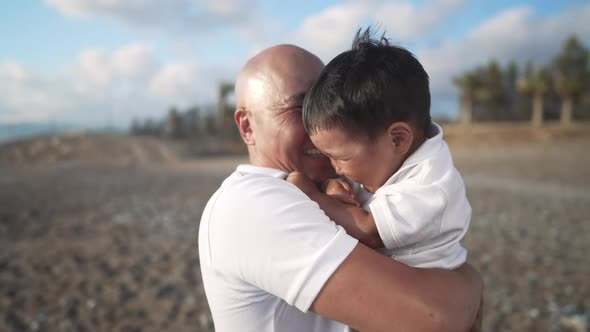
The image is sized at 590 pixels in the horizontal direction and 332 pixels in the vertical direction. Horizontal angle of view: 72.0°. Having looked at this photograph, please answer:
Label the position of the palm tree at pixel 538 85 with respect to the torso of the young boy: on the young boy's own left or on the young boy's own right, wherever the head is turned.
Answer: on the young boy's own right

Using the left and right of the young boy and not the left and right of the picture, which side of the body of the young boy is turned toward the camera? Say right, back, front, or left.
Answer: left

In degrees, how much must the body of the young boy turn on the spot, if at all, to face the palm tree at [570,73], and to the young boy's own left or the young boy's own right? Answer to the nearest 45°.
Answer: approximately 135° to the young boy's own right

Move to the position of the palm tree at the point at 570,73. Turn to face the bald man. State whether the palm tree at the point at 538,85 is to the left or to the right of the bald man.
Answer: right

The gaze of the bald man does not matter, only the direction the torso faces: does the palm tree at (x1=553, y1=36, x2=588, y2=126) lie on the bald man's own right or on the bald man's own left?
on the bald man's own left

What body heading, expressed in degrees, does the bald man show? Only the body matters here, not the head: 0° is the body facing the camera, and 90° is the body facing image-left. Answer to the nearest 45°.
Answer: approximately 270°

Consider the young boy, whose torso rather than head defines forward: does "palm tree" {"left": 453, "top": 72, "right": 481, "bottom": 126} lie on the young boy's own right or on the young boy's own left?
on the young boy's own right
